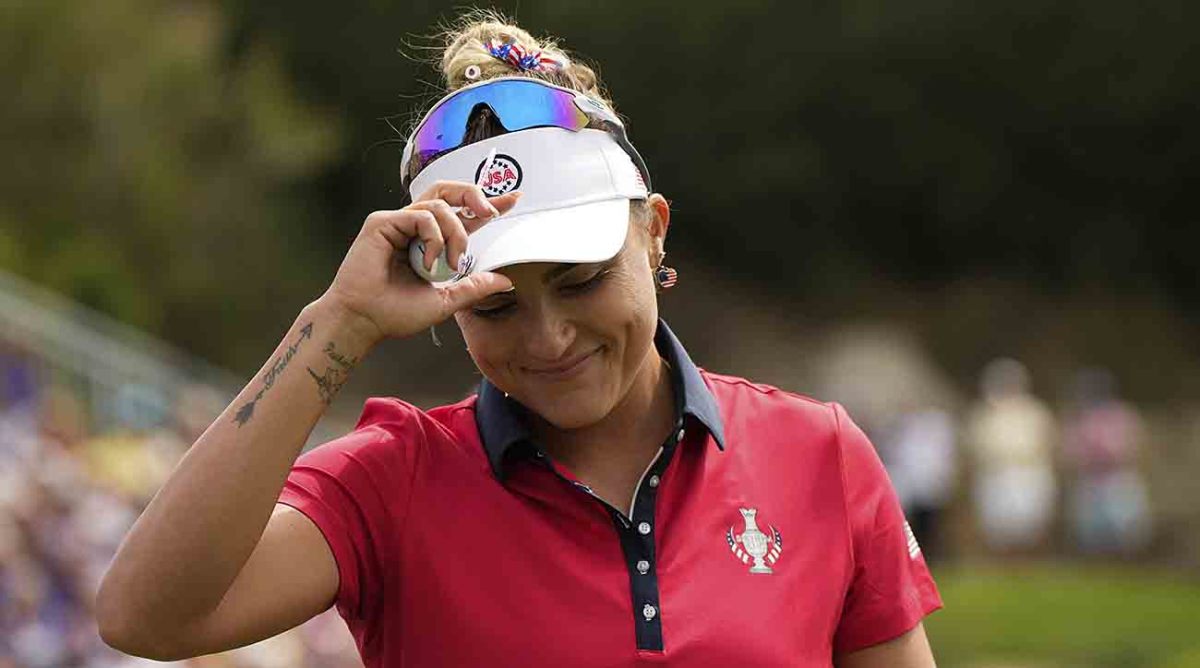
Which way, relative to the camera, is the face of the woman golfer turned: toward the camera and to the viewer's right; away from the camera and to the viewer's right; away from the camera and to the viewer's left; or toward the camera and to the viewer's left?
toward the camera and to the viewer's left

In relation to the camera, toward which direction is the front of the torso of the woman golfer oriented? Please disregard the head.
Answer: toward the camera
